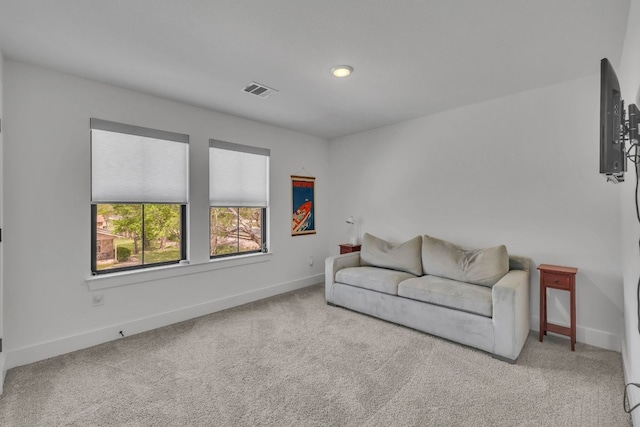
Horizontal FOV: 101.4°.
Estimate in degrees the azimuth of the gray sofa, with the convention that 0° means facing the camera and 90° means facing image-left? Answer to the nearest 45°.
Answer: approximately 45°

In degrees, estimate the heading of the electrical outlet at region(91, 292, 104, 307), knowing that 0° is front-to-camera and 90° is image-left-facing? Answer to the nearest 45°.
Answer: approximately 0°

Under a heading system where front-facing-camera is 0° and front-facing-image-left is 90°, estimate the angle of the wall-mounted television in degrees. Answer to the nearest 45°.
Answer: approximately 90°

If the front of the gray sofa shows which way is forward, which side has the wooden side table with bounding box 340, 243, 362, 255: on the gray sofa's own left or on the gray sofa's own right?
on the gray sofa's own right

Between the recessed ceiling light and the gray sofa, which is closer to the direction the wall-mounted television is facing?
the recessed ceiling light

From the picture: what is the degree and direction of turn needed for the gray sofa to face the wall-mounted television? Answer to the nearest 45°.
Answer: approximately 90° to its left

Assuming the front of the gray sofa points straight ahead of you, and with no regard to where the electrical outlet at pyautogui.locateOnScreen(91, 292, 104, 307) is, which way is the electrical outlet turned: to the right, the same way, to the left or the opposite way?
to the left

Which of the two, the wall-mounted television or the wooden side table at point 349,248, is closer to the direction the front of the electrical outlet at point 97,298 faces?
the wall-mounted television

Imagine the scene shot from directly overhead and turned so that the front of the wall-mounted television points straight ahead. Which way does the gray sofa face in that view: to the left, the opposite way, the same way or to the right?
to the left

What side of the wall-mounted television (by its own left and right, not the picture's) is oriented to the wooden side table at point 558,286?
right

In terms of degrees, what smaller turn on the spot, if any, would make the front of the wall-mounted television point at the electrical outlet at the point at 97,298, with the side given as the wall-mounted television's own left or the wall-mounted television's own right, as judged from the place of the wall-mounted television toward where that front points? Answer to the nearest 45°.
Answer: approximately 45° to the wall-mounted television's own left

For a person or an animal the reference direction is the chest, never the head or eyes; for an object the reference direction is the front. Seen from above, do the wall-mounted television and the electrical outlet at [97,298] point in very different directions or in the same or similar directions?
very different directions
